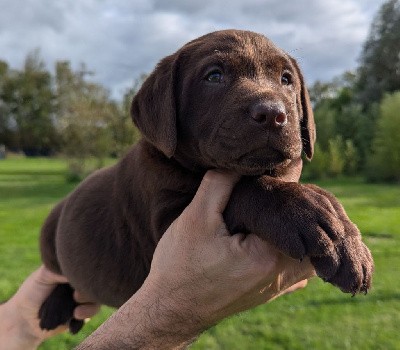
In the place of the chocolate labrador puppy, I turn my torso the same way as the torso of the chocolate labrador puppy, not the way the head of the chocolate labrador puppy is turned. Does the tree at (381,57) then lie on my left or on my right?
on my left

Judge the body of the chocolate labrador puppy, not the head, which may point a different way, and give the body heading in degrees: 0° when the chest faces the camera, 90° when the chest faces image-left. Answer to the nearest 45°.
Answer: approximately 315°

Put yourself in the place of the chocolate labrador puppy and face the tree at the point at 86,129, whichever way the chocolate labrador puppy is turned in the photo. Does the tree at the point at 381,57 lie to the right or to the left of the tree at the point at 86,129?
right

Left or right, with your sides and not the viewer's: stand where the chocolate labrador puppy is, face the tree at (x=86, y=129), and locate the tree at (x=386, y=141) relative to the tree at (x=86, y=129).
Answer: right

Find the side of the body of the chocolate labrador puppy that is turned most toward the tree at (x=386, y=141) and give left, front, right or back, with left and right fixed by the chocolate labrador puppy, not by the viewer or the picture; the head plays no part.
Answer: left

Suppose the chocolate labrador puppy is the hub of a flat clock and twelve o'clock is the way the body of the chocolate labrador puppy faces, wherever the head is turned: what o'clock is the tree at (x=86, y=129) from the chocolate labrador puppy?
The tree is roughly at 7 o'clock from the chocolate labrador puppy.
